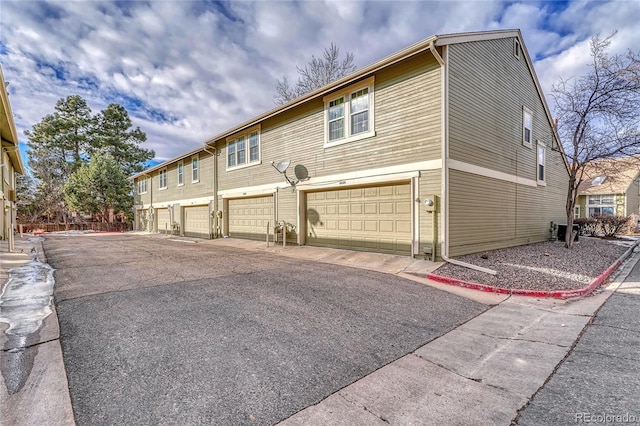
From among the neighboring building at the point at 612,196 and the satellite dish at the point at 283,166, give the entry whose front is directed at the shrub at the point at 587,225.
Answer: the neighboring building

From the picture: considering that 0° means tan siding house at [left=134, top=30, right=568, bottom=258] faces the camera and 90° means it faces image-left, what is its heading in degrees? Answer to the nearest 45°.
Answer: approximately 45°

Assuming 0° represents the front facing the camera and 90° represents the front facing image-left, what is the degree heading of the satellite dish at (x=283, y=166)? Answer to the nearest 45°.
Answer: approximately 45°

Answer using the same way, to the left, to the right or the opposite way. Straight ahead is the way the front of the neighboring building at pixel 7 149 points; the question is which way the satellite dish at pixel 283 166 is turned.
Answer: the opposite way

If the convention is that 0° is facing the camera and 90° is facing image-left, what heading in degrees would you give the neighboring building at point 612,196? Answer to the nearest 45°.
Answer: approximately 0°

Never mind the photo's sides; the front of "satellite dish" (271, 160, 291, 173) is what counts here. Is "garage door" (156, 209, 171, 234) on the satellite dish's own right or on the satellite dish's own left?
on the satellite dish's own right

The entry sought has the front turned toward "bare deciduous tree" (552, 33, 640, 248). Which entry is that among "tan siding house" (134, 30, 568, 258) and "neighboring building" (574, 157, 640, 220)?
the neighboring building

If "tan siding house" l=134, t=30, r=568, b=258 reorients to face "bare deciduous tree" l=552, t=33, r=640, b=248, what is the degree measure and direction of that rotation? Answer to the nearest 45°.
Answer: approximately 135° to its left

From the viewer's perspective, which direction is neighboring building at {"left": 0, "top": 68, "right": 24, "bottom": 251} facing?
to the viewer's right
